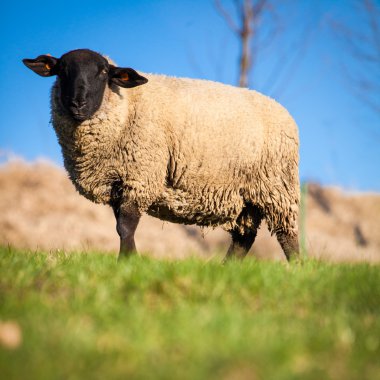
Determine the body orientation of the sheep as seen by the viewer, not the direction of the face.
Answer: to the viewer's left
